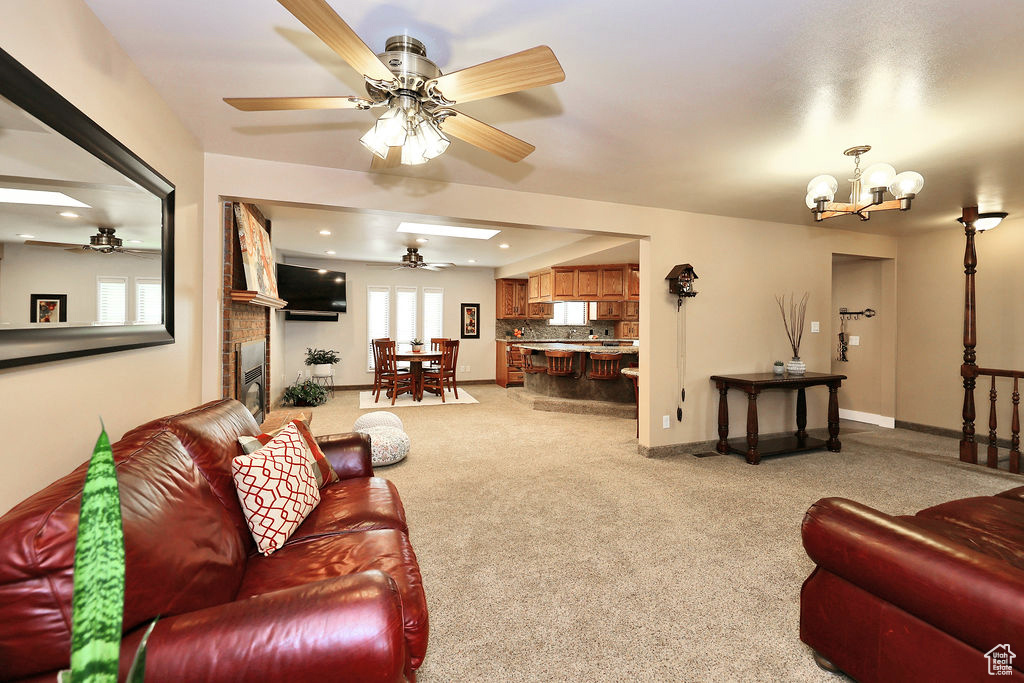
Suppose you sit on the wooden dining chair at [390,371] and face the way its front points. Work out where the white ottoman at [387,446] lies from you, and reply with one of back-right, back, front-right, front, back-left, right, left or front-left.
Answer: back-right

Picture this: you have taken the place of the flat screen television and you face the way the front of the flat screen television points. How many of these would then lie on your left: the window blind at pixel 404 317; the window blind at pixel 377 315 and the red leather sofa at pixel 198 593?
2

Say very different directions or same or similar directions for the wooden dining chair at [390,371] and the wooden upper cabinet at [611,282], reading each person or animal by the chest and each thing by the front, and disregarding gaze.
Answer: very different directions

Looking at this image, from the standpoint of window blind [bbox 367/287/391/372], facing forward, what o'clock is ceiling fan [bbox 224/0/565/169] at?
The ceiling fan is roughly at 12 o'clock from the window blind.

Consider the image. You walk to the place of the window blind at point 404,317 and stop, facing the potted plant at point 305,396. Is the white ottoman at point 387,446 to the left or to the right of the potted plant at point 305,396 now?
left

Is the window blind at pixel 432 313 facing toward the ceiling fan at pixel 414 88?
yes

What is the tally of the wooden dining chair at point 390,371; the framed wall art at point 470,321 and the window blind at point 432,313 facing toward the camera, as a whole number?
2

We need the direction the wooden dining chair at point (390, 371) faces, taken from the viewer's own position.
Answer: facing away from the viewer and to the right of the viewer

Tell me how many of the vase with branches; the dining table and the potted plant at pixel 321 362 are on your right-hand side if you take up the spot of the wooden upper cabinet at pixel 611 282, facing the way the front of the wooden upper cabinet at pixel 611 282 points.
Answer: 2

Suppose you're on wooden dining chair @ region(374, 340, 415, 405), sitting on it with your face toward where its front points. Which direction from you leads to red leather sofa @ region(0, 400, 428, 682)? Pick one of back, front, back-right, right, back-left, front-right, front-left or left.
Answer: back-right
